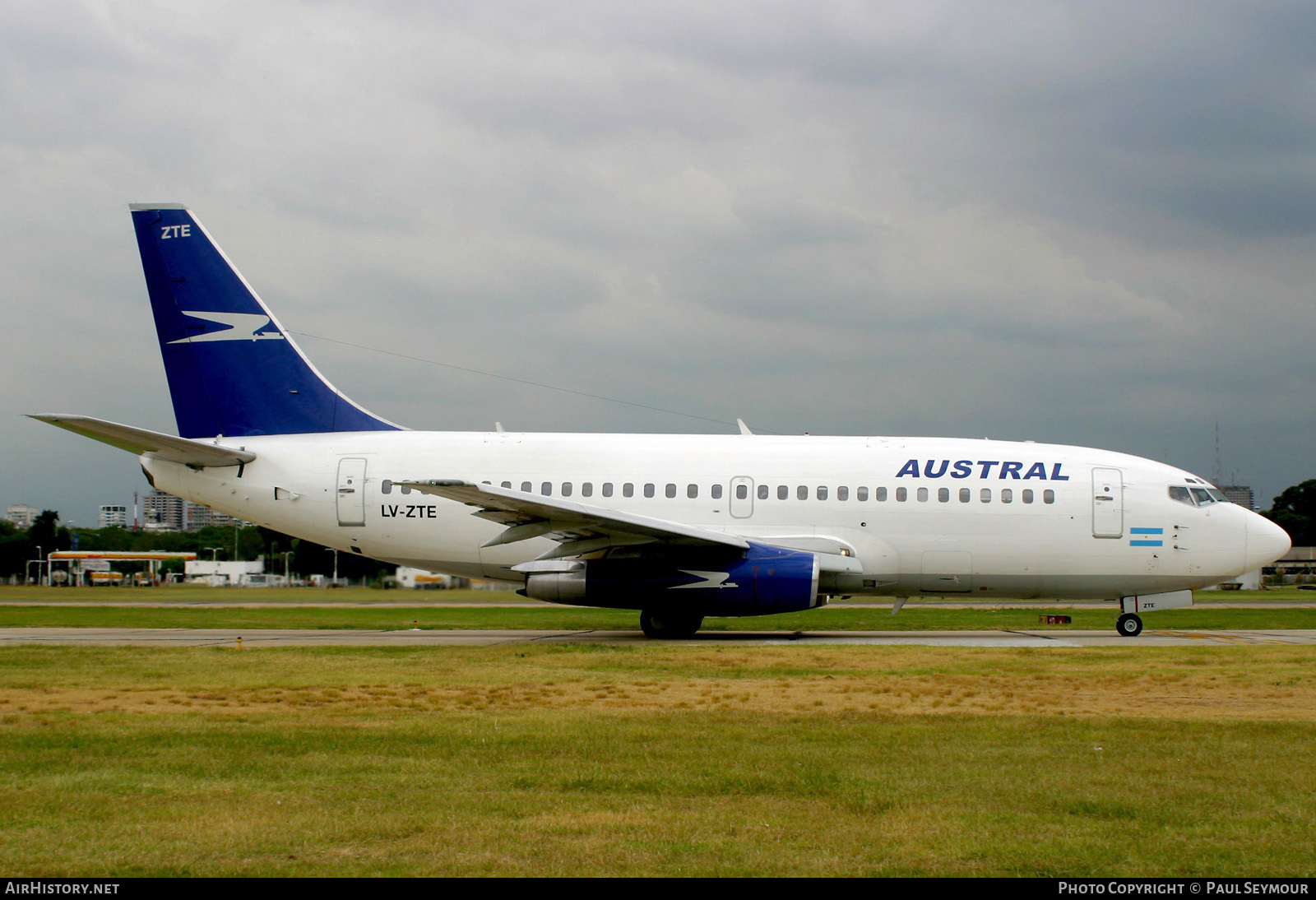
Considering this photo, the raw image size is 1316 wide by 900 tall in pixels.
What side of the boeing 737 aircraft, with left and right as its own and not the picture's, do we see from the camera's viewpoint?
right
